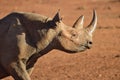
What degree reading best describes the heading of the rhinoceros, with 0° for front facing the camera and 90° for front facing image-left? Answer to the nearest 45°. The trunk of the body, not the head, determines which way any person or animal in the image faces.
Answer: approximately 270°
